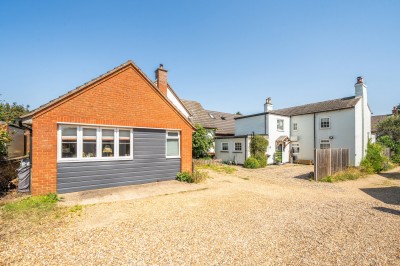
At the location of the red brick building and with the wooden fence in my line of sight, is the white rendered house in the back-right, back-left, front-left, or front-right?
front-left

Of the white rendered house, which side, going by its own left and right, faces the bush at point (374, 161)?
left

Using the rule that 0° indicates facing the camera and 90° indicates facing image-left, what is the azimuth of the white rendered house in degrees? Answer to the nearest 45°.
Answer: approximately 45°

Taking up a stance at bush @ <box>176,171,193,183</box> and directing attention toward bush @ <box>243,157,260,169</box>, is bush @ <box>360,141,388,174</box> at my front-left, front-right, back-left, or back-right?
front-right

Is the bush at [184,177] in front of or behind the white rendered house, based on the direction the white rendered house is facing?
in front
